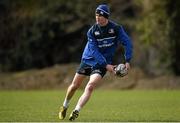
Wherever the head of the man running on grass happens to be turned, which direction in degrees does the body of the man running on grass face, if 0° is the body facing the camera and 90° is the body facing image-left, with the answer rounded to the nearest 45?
approximately 0°
